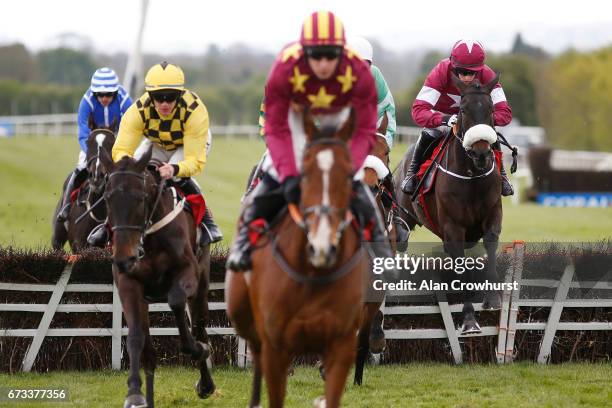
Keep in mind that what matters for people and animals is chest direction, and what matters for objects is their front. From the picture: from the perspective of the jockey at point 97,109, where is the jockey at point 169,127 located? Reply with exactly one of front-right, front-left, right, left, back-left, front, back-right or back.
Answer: front

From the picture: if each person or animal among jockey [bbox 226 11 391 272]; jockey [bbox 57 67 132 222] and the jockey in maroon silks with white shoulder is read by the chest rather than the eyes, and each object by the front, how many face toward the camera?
3

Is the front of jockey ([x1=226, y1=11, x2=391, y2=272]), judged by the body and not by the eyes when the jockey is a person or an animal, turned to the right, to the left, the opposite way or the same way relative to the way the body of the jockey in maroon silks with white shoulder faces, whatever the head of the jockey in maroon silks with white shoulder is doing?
the same way

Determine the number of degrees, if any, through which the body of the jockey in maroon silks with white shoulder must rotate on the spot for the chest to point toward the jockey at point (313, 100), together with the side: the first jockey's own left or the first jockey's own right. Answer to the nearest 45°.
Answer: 0° — they already face them

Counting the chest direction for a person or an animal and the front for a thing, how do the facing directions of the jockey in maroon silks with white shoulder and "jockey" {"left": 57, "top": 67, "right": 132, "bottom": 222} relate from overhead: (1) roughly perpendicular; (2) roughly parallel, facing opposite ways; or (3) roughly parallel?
roughly parallel

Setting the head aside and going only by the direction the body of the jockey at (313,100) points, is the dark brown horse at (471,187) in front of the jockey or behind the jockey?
behind

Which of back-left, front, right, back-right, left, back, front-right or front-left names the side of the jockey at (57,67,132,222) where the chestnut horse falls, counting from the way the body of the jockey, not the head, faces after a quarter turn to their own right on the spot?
left

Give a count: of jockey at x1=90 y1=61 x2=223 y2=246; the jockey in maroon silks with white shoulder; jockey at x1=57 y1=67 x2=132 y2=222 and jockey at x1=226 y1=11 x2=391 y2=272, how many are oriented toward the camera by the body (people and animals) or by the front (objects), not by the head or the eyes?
4

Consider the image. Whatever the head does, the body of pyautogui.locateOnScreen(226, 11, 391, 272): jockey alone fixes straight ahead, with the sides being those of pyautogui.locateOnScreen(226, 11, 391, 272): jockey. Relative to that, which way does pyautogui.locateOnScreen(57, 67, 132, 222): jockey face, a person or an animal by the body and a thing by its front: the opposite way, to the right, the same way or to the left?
the same way

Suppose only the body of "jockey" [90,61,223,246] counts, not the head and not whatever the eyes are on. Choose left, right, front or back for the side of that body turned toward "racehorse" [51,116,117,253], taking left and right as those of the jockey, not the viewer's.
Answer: back

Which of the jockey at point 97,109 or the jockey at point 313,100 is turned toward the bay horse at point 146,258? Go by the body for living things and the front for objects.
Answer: the jockey at point 97,109

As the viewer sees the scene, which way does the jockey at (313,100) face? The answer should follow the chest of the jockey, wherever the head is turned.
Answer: toward the camera

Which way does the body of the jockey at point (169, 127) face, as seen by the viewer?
toward the camera

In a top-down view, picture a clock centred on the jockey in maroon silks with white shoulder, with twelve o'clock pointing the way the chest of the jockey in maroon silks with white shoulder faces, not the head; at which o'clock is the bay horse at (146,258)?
The bay horse is roughly at 1 o'clock from the jockey in maroon silks with white shoulder.

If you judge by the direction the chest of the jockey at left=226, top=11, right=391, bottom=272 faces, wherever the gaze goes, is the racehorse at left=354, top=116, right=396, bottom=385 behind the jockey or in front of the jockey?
behind

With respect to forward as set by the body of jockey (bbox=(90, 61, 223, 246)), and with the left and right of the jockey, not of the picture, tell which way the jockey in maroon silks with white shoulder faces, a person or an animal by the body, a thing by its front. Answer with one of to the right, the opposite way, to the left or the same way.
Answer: the same way
